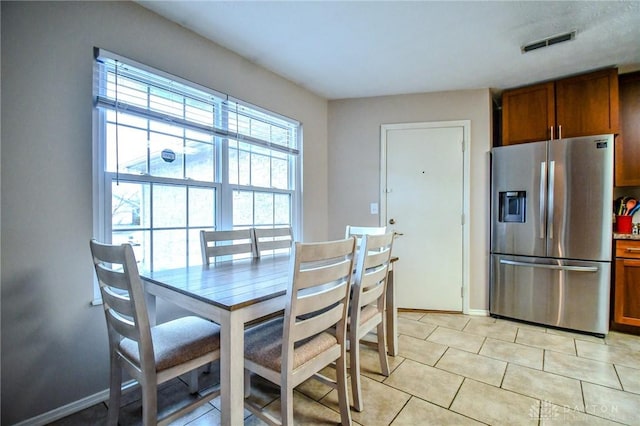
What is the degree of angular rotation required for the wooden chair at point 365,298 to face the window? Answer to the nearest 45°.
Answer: approximately 45° to its left

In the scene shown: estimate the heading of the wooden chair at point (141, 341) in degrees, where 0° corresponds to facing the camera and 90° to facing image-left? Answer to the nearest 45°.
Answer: approximately 225°

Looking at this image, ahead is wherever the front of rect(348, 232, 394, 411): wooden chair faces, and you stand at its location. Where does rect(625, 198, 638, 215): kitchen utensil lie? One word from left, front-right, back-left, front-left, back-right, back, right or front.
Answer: right

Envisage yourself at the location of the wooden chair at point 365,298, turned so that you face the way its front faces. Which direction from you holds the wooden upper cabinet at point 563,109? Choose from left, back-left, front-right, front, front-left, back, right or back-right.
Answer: right

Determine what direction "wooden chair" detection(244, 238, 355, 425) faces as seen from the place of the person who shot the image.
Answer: facing away from the viewer and to the left of the viewer

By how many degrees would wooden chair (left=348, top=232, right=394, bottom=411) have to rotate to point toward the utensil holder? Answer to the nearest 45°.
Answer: approximately 90° to its right

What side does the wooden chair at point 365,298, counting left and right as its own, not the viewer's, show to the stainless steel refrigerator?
right

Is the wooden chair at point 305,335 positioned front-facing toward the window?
yes

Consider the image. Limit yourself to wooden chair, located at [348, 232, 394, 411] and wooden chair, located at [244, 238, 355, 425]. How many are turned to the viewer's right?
0

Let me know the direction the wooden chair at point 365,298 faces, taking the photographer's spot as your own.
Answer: facing away from the viewer and to the left of the viewer

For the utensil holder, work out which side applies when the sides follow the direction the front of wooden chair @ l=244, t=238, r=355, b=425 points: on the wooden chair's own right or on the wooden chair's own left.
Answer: on the wooden chair's own right
